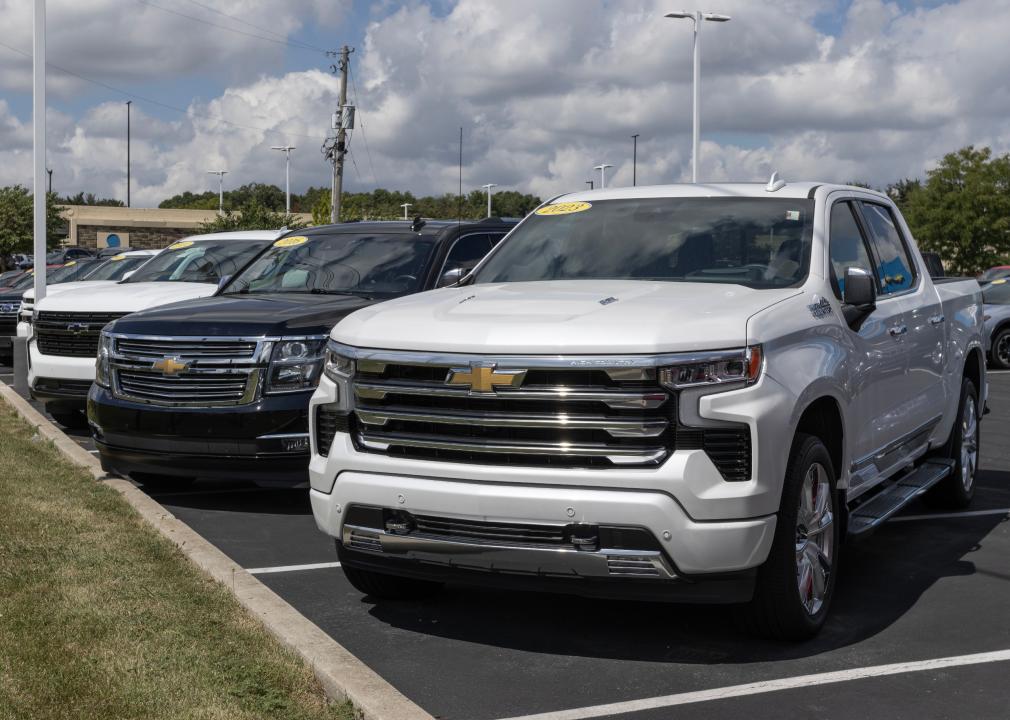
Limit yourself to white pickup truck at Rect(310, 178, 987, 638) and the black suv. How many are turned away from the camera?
0

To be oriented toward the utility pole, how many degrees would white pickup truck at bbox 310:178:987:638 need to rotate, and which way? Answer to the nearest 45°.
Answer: approximately 135° to its right

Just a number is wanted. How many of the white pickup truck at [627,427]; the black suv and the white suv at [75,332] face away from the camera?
0

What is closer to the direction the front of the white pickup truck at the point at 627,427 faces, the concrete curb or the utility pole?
the concrete curb

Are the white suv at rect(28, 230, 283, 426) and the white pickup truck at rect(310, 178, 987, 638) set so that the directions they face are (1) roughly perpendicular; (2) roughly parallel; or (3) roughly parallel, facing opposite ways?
roughly parallel

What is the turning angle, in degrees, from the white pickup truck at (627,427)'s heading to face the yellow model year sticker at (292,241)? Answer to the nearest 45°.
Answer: approximately 90° to its right

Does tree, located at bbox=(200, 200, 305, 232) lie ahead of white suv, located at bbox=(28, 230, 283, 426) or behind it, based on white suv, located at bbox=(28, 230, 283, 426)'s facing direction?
behind

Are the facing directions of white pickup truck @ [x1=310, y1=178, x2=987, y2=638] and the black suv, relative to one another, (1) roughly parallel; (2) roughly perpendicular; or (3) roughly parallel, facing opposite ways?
roughly parallel

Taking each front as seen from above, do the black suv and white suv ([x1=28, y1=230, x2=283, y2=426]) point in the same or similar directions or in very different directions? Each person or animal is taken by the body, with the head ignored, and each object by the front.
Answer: same or similar directions

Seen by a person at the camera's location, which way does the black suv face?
facing the viewer and to the left of the viewer

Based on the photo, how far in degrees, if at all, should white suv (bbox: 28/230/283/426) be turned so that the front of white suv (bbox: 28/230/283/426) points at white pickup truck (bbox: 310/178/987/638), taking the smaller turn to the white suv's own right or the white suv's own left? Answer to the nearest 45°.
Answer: approximately 45° to the white suv's own left
